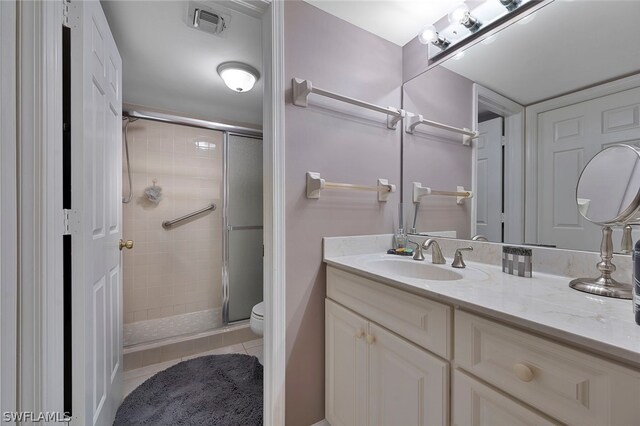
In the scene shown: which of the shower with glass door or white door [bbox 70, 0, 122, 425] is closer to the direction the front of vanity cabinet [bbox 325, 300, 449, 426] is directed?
the white door

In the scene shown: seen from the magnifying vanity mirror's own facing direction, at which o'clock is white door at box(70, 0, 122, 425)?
The white door is roughly at 12 o'clock from the magnifying vanity mirror.

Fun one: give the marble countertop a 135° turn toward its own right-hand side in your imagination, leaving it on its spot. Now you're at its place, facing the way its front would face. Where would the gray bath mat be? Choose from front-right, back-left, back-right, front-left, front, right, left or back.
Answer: left

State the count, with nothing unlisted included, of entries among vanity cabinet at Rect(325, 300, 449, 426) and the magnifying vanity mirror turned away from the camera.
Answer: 0

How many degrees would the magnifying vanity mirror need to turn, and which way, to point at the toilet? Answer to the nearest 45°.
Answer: approximately 45° to its right

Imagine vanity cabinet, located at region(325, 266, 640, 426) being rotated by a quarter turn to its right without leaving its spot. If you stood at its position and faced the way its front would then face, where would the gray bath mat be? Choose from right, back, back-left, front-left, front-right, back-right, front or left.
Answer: front-left

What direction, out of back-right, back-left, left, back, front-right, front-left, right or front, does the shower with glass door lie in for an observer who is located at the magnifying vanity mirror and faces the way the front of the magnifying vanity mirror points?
front-right

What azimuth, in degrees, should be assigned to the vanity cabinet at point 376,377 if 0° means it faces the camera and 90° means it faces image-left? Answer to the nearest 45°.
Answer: approximately 45°

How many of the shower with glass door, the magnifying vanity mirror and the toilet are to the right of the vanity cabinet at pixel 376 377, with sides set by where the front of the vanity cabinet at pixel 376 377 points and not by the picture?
2

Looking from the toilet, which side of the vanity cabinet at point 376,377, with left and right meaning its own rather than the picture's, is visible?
right
